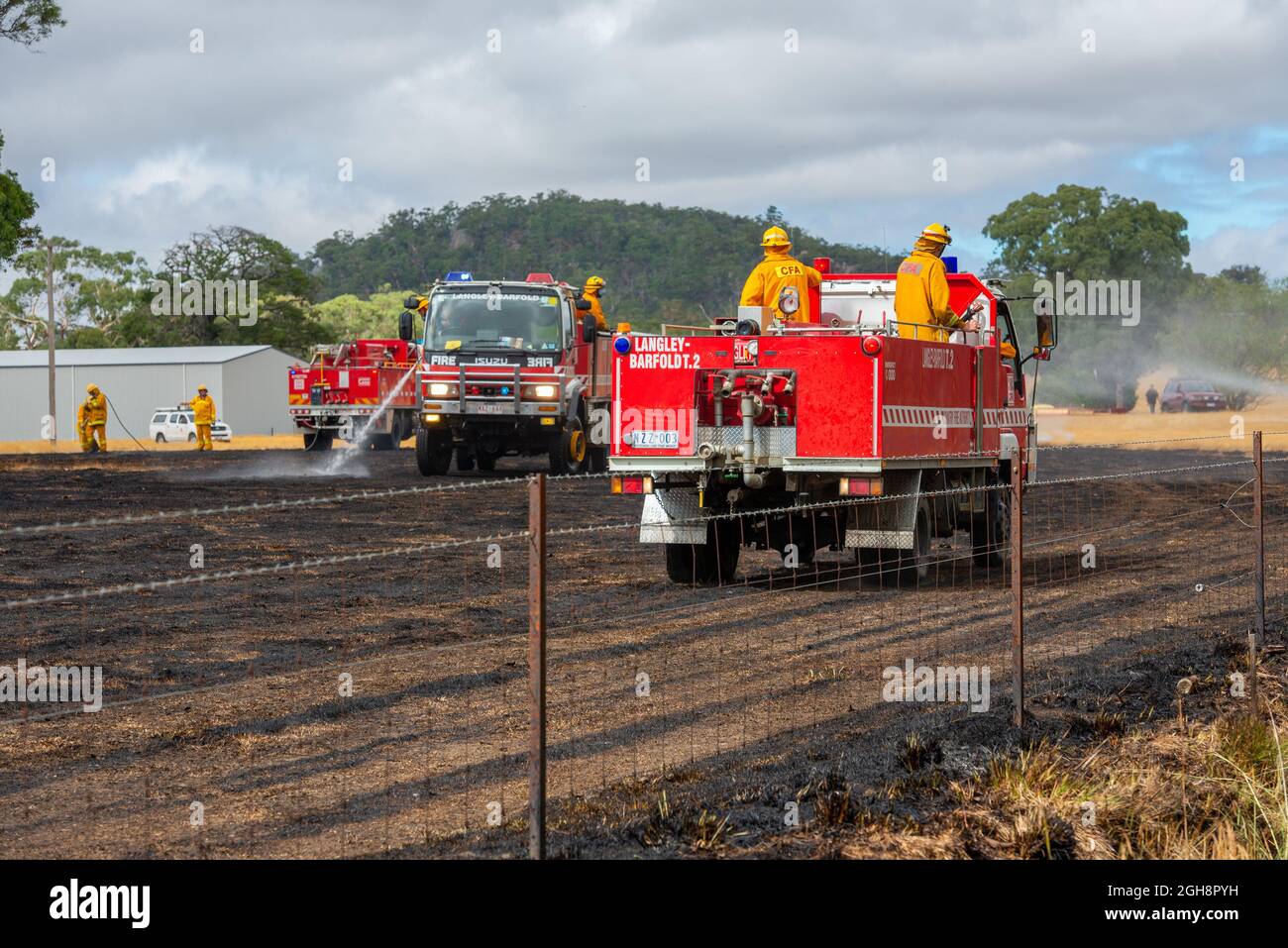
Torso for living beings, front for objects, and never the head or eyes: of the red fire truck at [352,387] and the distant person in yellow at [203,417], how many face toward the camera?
1

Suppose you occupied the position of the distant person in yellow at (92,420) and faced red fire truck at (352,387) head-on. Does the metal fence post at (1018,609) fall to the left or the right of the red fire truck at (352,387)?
right

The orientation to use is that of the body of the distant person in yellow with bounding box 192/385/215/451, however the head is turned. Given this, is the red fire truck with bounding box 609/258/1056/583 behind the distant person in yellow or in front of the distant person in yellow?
in front

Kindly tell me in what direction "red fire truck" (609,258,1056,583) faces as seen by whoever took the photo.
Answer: facing away from the viewer and to the right of the viewer

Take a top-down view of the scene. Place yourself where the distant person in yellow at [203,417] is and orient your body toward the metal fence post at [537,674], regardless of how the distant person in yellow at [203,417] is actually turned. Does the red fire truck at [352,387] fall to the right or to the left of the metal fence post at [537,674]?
left

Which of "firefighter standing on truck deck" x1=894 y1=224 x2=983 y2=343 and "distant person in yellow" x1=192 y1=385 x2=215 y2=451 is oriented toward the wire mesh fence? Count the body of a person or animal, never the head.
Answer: the distant person in yellow

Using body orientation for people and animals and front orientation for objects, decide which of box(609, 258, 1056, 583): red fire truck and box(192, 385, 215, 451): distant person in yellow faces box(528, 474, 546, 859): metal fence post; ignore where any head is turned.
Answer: the distant person in yellow

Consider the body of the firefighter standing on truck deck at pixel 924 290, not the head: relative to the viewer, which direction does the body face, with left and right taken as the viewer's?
facing away from the viewer and to the right of the viewer

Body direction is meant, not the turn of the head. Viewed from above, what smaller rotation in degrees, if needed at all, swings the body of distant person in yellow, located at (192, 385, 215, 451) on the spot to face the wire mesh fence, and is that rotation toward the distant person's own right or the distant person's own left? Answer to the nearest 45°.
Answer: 0° — they already face it
